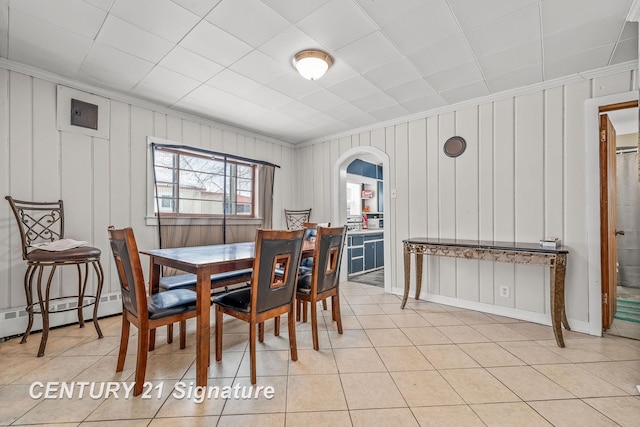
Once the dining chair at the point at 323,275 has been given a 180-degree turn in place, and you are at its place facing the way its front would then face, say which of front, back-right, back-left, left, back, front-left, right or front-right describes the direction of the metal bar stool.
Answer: back-right

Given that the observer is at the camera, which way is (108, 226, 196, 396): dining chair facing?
facing away from the viewer and to the right of the viewer

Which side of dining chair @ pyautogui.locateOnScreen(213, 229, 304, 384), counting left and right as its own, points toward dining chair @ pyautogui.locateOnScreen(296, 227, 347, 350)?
right

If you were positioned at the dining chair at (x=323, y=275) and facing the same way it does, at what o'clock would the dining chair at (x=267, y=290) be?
the dining chair at (x=267, y=290) is roughly at 9 o'clock from the dining chair at (x=323, y=275).

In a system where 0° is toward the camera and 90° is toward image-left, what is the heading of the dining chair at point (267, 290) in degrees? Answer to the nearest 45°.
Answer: approximately 135°

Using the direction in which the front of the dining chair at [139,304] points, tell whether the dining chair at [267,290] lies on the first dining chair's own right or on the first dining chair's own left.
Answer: on the first dining chair's own right

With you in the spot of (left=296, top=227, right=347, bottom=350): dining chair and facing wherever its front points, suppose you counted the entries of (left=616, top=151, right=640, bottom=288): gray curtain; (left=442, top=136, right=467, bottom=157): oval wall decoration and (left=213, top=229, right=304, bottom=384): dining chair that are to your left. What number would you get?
1

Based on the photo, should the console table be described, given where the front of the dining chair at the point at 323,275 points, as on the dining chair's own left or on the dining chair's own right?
on the dining chair's own right

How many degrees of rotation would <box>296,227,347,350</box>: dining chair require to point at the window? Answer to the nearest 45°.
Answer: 0° — it already faces it

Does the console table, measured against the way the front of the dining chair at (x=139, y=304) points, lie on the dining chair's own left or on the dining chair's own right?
on the dining chair's own right
